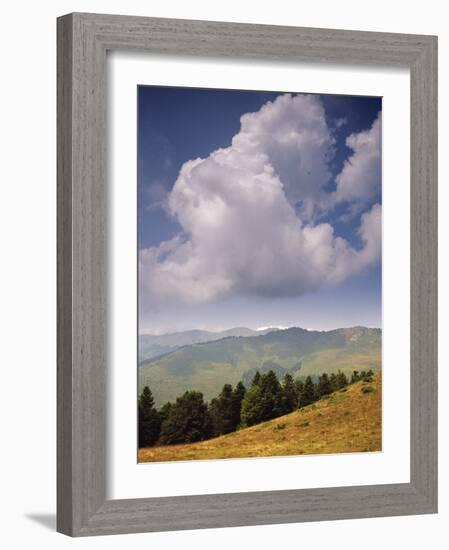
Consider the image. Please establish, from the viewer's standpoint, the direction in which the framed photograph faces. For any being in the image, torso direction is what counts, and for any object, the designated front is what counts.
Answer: facing the viewer and to the right of the viewer
